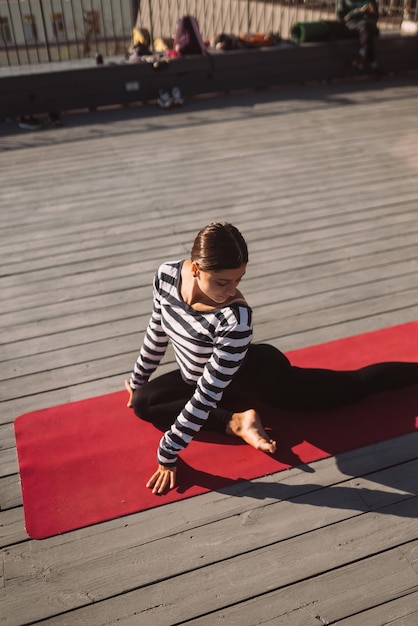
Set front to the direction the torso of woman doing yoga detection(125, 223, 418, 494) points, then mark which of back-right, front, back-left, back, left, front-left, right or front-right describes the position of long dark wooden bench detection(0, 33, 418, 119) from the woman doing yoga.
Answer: back-right

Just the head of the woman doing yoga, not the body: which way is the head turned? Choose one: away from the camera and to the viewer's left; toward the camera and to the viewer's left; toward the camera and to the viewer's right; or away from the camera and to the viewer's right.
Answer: toward the camera and to the viewer's right

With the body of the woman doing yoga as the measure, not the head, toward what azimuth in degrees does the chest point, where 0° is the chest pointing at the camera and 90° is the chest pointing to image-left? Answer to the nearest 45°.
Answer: approximately 45°

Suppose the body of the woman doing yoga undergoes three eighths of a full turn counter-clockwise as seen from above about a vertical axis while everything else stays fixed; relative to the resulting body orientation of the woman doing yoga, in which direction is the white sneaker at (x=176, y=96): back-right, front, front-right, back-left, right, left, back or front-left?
left

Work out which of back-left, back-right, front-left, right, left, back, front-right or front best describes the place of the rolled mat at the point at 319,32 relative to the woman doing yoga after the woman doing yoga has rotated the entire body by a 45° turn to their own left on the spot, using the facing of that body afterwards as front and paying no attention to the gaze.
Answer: back

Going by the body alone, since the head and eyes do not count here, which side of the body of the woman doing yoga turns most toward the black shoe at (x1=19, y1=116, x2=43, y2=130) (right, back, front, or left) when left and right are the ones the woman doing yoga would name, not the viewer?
right
